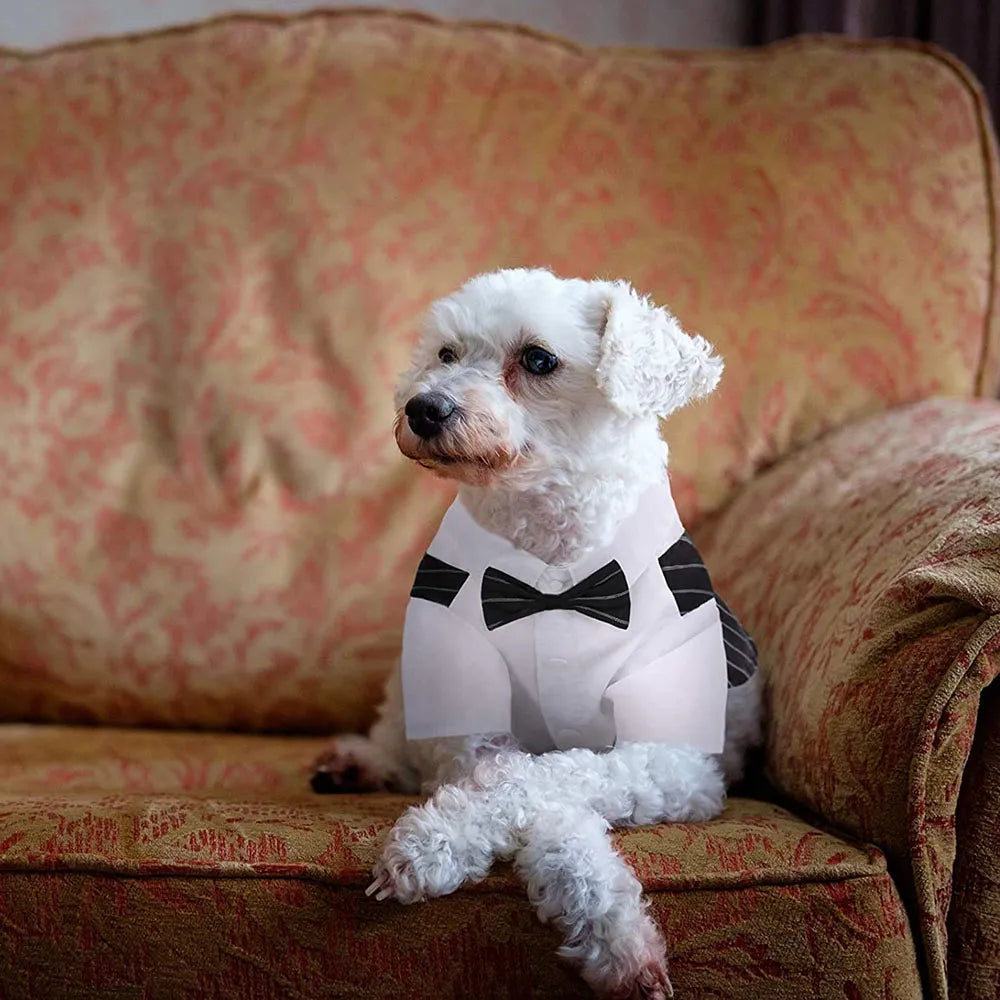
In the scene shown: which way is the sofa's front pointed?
toward the camera

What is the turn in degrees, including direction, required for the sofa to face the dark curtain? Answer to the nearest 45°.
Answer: approximately 135° to its left
